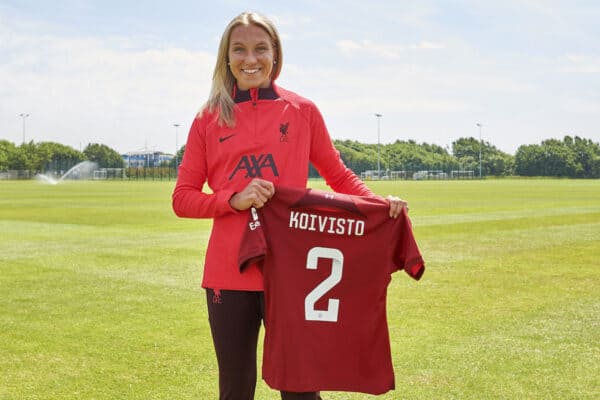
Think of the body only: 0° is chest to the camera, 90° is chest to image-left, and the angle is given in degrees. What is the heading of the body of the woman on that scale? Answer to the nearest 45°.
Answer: approximately 0°
